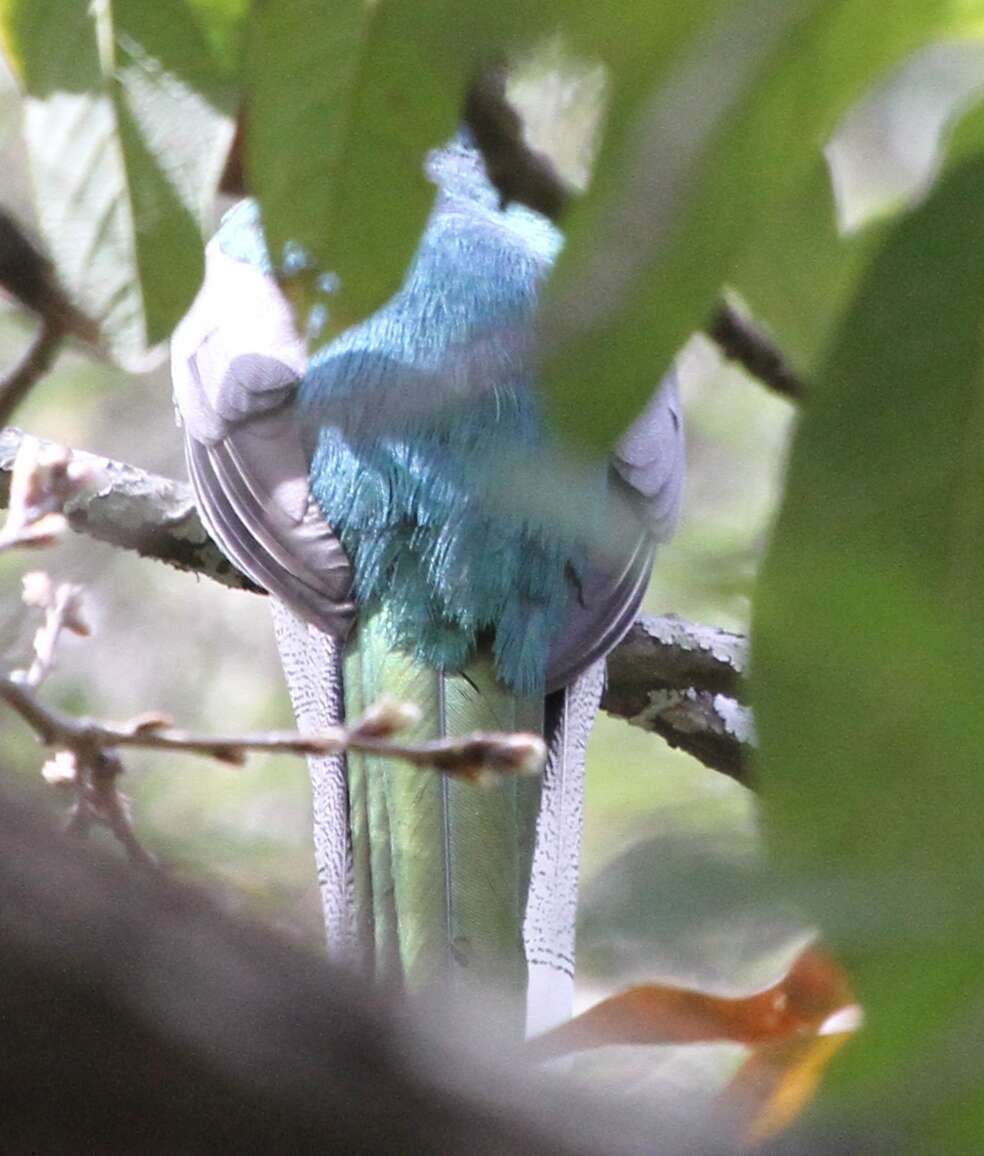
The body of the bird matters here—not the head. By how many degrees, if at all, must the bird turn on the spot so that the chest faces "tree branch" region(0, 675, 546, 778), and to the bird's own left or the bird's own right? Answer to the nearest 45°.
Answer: approximately 180°

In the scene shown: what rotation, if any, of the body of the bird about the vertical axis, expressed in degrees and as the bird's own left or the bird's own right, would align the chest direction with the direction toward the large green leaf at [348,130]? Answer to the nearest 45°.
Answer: approximately 180°

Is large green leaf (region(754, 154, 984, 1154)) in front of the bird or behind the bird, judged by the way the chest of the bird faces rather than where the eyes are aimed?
behind

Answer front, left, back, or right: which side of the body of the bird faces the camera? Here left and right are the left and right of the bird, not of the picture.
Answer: back

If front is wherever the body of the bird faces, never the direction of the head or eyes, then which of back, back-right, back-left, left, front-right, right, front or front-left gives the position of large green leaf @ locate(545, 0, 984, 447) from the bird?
back
